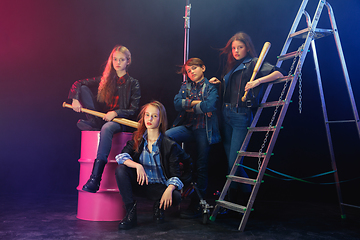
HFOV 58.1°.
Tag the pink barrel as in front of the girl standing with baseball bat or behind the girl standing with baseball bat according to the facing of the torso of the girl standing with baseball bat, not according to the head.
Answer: in front

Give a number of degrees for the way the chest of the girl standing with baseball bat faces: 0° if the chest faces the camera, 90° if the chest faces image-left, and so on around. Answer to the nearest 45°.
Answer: approximately 45°
